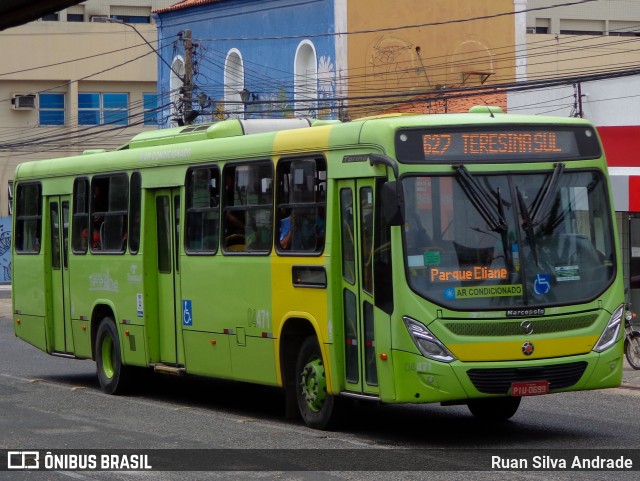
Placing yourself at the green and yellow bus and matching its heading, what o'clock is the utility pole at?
The utility pole is roughly at 7 o'clock from the green and yellow bus.
